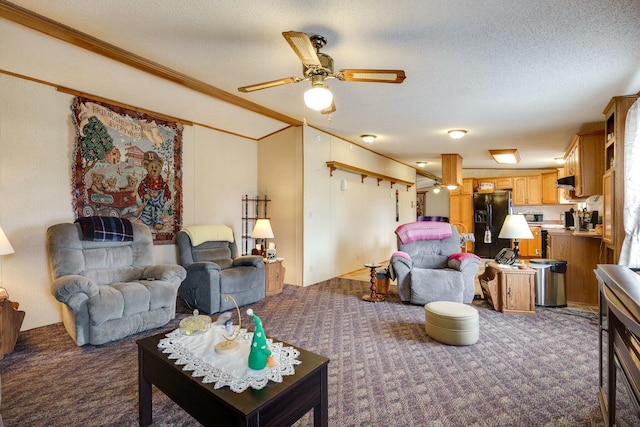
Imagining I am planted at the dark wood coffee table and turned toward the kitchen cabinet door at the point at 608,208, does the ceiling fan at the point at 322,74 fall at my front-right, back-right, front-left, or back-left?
front-left

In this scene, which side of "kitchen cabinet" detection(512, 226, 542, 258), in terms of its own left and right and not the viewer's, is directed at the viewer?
front

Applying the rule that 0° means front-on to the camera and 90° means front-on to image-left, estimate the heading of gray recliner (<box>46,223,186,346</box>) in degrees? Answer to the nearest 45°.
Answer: approximately 315°

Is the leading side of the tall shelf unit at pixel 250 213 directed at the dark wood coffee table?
yes

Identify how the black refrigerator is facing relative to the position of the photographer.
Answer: facing the viewer

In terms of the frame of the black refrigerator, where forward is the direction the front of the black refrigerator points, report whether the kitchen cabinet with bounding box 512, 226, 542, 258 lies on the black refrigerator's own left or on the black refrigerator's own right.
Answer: on the black refrigerator's own left

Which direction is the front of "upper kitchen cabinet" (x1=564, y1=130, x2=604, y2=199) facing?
to the viewer's left

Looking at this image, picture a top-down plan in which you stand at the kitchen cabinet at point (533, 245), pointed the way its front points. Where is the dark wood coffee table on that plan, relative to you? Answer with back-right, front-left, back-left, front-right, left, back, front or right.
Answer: front

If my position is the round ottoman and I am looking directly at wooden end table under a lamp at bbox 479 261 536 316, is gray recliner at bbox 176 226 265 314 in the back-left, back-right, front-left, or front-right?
back-left

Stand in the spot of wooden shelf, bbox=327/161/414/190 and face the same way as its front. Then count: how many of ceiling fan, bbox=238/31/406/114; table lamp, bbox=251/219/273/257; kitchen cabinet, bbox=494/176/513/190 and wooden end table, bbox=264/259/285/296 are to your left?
1

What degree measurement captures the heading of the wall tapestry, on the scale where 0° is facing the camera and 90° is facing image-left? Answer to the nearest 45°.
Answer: approximately 315°

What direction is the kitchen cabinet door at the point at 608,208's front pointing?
to the viewer's left

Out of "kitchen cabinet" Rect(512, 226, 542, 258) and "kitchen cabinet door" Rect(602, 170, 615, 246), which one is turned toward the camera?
"kitchen cabinet" Rect(512, 226, 542, 258)

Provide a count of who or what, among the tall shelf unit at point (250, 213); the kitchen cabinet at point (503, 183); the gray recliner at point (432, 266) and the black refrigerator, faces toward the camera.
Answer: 4

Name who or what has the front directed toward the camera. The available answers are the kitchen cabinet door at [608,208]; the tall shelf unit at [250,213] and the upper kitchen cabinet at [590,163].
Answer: the tall shelf unit

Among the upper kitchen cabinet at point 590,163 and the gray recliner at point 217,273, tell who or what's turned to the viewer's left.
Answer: the upper kitchen cabinet
